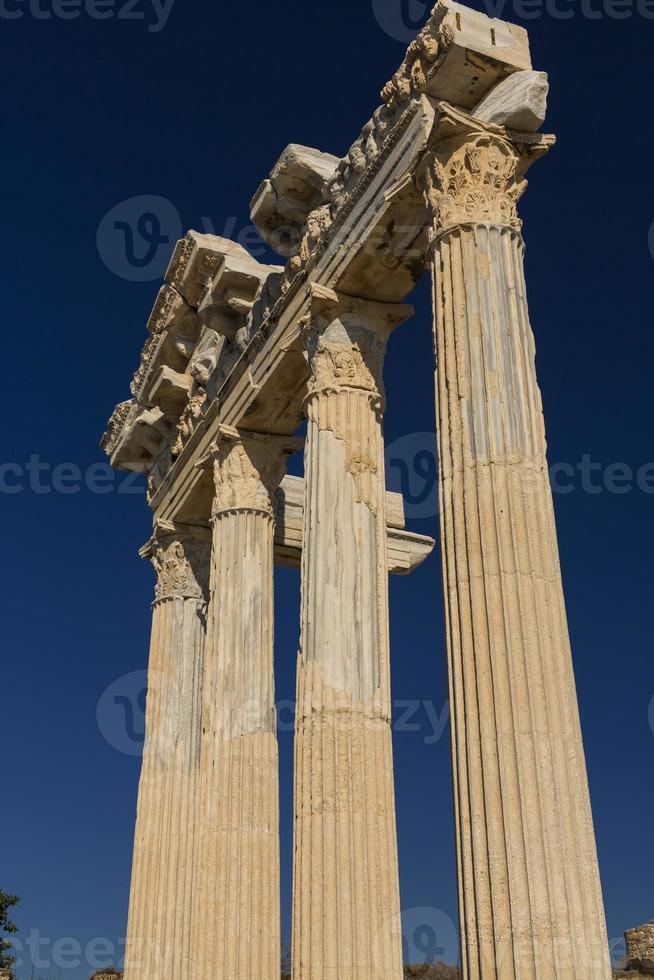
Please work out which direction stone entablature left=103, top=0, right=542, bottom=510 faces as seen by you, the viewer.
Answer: facing the viewer and to the left of the viewer

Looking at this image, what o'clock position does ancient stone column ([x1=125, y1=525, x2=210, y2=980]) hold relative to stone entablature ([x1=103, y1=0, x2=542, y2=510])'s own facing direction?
The ancient stone column is roughly at 4 o'clock from the stone entablature.

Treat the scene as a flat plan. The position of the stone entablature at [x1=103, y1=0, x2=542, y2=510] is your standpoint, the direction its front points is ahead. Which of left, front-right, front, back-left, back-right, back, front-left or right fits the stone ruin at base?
back
